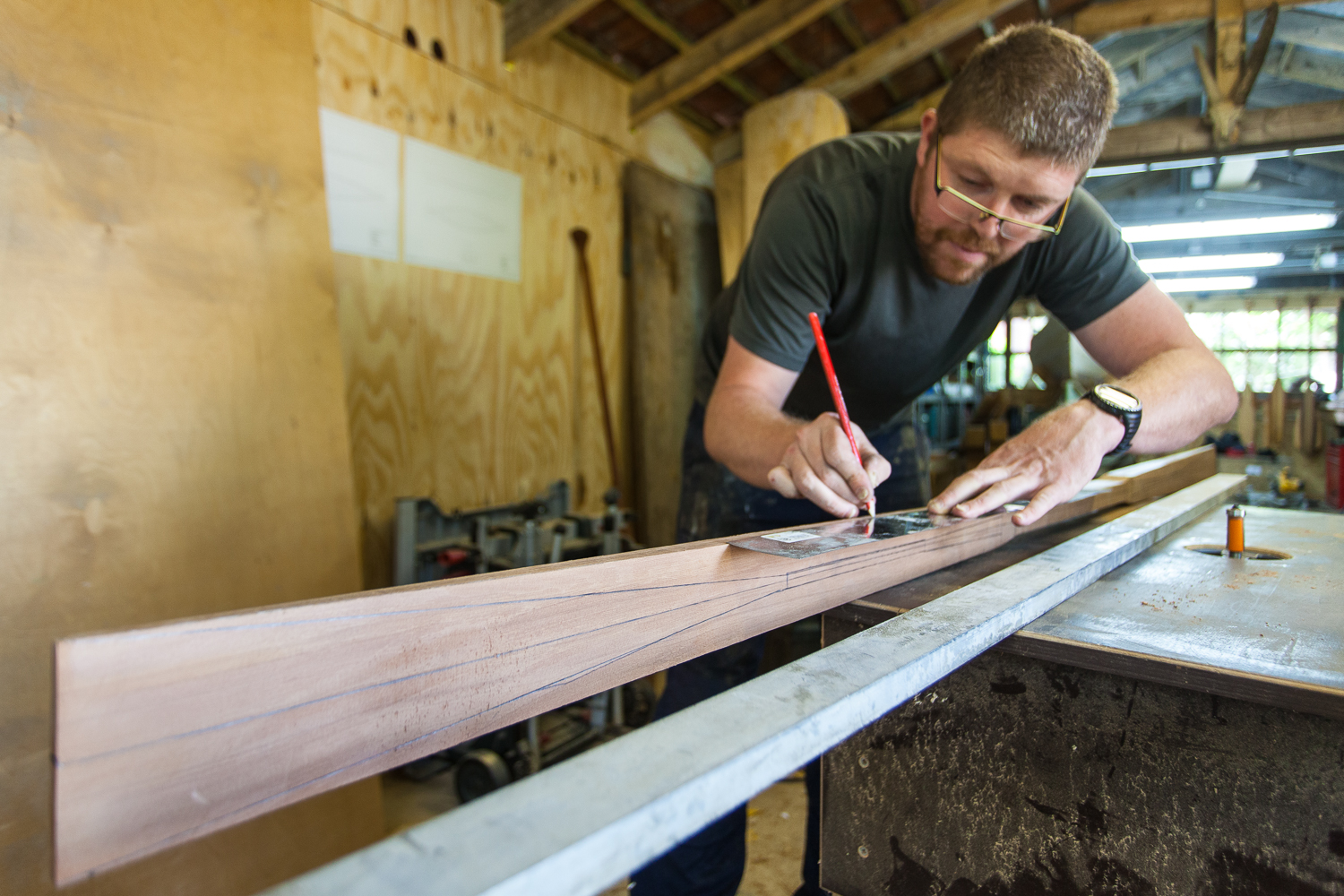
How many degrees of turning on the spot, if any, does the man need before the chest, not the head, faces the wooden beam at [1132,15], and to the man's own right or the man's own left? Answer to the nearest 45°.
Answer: approximately 135° to the man's own left

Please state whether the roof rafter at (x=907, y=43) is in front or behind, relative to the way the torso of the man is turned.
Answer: behind

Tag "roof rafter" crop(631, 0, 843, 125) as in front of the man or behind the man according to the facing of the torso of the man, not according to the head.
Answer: behind

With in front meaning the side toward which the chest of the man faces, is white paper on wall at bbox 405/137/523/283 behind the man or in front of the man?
behind

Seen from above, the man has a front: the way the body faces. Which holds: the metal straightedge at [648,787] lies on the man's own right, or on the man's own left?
on the man's own right

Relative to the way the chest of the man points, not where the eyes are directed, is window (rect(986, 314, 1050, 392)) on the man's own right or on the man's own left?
on the man's own left

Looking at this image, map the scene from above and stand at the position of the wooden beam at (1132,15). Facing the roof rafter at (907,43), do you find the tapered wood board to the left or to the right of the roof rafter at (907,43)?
left

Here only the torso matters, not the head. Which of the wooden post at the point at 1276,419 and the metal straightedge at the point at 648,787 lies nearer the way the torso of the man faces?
the metal straightedge

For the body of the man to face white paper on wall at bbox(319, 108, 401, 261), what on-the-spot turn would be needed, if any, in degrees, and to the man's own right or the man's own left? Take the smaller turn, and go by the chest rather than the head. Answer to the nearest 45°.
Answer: approximately 135° to the man's own right

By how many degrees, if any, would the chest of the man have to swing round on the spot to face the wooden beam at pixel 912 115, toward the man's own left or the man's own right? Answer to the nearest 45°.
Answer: approximately 135° to the man's own left

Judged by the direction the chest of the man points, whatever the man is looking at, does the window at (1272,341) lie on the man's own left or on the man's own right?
on the man's own left

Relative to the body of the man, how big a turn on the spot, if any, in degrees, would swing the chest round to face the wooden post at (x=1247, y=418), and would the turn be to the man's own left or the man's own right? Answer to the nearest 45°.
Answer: approximately 90° to the man's own left
